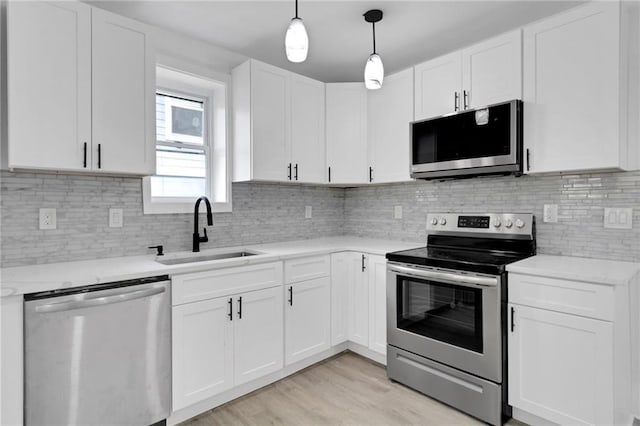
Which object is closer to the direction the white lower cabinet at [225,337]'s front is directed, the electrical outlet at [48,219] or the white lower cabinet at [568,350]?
the white lower cabinet

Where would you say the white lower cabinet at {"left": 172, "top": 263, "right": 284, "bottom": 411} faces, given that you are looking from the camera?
facing the viewer and to the right of the viewer

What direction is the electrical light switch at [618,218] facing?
toward the camera

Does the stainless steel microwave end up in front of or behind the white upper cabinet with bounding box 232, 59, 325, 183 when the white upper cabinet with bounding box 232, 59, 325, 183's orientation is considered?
in front

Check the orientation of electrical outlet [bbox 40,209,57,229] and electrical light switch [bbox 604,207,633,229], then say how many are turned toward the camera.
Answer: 2

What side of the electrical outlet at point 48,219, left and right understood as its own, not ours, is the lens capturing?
front

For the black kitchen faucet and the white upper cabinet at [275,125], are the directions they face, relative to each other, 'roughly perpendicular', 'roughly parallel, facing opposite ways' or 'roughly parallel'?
roughly parallel

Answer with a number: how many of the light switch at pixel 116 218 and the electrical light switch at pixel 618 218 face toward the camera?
2

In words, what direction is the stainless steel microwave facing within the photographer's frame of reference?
facing the viewer and to the left of the viewer

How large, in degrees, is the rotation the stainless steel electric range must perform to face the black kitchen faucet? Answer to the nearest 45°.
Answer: approximately 45° to its right

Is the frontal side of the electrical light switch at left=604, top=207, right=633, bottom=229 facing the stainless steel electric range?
no

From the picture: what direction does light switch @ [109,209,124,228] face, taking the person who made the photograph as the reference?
facing the viewer

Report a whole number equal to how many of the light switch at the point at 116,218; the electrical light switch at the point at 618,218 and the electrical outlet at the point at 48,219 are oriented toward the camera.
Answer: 3

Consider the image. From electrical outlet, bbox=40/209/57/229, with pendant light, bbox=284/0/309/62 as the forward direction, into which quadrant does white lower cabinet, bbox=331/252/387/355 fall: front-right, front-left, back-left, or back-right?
front-left
